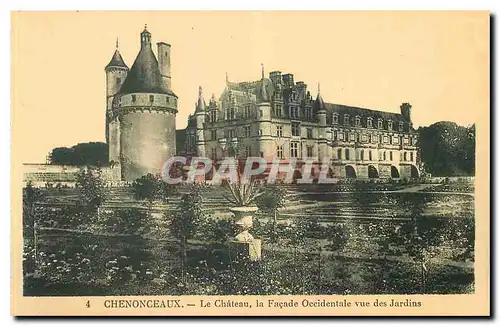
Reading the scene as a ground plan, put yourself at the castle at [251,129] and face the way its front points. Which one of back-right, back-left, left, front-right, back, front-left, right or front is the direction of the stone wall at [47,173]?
front-right

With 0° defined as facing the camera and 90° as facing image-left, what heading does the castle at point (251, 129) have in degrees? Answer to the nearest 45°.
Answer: approximately 45°
